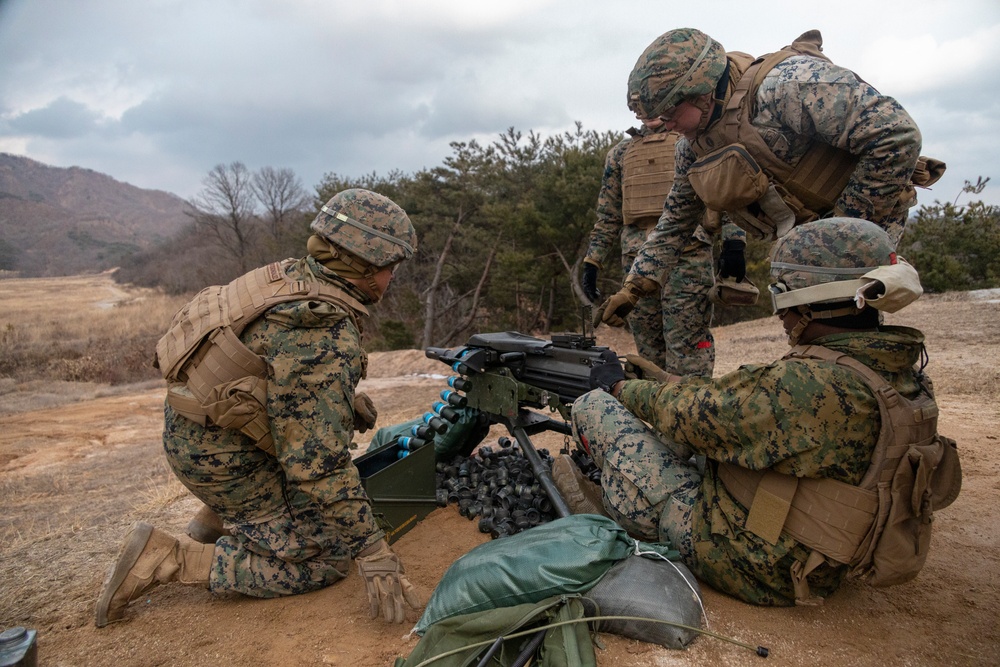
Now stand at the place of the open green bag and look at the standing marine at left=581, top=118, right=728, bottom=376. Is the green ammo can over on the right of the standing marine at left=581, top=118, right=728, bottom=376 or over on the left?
left

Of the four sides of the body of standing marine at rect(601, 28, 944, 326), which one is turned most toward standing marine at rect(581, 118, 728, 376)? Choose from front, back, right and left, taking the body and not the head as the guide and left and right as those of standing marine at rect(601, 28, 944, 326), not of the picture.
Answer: right

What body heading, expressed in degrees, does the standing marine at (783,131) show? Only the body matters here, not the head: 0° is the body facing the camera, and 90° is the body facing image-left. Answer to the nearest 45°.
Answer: approximately 45°

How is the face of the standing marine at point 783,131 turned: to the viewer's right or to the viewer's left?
to the viewer's left

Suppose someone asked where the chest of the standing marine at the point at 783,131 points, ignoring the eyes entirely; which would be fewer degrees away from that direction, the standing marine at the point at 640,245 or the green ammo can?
the green ammo can
